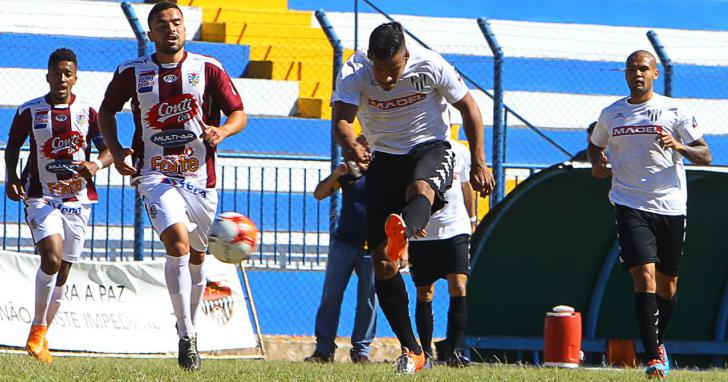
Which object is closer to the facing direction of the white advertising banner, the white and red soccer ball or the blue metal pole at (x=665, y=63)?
the white and red soccer ball

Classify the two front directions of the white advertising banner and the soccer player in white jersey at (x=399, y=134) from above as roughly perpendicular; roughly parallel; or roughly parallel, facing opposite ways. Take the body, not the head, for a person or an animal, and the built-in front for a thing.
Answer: roughly parallel

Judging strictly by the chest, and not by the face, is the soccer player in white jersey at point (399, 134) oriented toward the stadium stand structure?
no

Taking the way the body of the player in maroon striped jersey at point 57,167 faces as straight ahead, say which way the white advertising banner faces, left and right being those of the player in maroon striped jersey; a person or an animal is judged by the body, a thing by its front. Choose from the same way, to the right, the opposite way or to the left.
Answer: the same way

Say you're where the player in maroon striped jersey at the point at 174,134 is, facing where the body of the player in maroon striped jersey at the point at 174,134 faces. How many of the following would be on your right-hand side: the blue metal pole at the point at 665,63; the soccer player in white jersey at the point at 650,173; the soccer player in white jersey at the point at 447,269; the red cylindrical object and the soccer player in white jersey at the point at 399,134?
0

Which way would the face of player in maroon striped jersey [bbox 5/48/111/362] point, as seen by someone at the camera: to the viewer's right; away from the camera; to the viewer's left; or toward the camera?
toward the camera

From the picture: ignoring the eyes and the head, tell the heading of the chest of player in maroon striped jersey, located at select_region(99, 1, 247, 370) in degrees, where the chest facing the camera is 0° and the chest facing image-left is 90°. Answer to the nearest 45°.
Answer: approximately 0°

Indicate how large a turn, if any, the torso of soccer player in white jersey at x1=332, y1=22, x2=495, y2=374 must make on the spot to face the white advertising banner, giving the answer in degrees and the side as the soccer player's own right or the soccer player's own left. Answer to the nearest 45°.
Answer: approximately 135° to the soccer player's own right

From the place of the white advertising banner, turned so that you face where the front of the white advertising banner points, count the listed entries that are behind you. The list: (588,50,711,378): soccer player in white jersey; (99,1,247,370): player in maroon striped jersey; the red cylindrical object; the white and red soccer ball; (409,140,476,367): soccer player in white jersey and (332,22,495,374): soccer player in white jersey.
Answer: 0

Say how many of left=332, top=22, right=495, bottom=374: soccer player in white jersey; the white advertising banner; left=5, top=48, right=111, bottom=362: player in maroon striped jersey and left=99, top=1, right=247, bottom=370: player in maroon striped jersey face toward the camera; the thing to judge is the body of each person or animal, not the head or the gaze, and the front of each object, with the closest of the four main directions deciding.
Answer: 4

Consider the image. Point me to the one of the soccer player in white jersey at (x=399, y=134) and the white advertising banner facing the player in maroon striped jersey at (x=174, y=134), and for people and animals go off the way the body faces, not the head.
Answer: the white advertising banner

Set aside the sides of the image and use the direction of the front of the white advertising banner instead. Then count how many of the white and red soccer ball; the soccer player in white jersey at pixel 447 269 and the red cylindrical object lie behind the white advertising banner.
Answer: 0

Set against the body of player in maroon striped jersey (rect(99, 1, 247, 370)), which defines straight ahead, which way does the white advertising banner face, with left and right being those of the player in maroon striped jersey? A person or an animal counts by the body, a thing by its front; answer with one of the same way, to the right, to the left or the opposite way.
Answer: the same way

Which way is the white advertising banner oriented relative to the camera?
toward the camera

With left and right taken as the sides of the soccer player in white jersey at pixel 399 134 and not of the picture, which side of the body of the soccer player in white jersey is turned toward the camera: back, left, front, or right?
front
